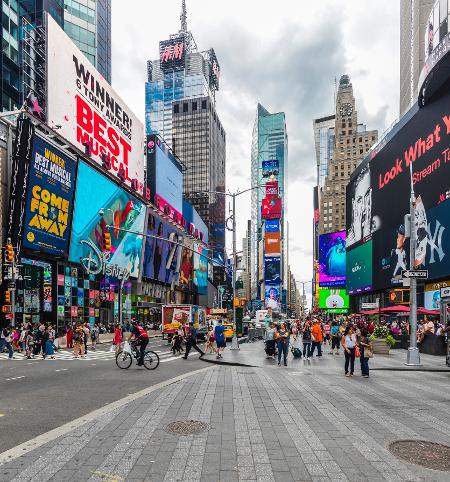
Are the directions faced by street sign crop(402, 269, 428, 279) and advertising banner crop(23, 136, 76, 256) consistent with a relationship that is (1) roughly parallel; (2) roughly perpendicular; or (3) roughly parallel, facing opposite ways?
roughly perpendicular

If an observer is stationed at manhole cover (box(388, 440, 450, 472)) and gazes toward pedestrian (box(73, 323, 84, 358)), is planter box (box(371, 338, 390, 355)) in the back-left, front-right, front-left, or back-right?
front-right

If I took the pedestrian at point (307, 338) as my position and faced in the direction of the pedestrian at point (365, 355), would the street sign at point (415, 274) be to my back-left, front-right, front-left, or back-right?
front-left

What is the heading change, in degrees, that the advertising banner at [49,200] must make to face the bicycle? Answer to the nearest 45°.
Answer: approximately 45° to its right

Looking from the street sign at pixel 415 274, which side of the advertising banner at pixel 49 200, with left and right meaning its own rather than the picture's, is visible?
front

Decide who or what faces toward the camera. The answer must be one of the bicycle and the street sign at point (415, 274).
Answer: the street sign

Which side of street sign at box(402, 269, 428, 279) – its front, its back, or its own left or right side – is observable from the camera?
front

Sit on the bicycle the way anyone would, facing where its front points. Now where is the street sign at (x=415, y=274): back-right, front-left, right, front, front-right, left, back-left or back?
back

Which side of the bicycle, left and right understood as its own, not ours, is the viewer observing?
left

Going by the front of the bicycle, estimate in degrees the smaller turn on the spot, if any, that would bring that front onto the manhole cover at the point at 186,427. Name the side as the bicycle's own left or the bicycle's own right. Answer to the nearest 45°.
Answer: approximately 90° to the bicycle's own left

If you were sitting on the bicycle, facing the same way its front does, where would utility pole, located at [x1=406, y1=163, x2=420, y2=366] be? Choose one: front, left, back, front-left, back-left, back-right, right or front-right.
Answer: back

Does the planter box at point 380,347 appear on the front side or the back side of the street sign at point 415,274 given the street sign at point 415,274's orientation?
on the back side

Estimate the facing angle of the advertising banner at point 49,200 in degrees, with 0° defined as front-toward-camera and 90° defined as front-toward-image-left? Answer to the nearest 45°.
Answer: approximately 315°

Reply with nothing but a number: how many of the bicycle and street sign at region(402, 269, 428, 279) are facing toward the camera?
1

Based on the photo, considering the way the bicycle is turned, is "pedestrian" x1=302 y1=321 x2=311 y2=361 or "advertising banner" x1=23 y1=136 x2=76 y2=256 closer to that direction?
the advertising banner
